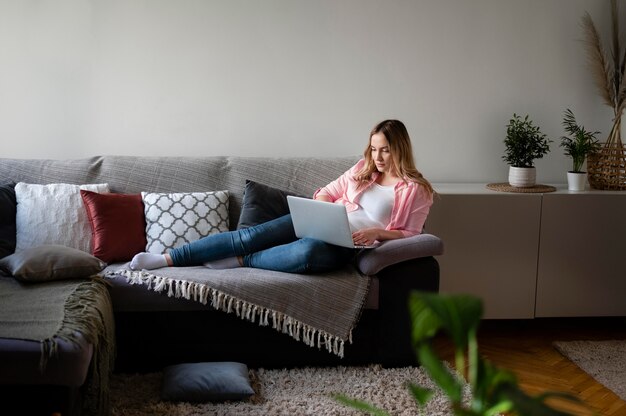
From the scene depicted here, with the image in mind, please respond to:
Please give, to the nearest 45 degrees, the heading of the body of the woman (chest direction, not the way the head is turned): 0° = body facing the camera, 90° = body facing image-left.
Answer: approximately 45°

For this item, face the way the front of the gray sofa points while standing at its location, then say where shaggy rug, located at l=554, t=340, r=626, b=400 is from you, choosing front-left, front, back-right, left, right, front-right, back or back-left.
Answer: left

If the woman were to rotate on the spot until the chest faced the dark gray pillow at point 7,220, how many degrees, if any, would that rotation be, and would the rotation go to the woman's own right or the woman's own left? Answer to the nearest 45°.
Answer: approximately 45° to the woman's own right

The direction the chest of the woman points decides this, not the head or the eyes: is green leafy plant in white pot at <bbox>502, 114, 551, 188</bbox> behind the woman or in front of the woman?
behind

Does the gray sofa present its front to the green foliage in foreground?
yes

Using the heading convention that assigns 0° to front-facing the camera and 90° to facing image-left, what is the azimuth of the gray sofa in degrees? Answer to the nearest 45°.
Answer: approximately 0°

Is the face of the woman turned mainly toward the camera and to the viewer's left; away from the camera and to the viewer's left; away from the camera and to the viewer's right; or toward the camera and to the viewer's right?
toward the camera and to the viewer's left

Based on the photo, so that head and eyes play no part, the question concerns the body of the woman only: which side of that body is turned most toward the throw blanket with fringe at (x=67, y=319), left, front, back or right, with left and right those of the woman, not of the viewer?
front

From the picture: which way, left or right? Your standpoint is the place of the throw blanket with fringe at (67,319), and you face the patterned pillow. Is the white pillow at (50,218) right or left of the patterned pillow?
left
